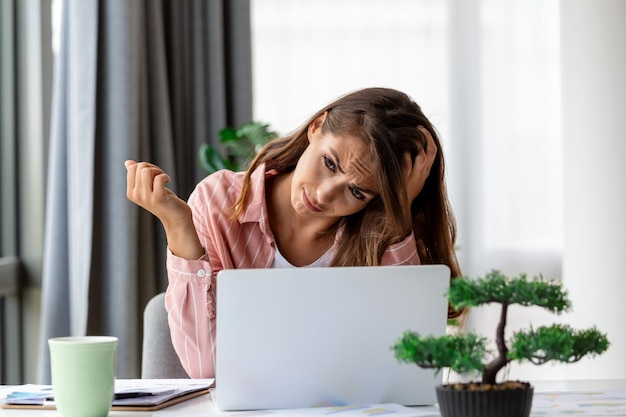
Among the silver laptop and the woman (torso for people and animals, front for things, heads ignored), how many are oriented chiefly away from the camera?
1

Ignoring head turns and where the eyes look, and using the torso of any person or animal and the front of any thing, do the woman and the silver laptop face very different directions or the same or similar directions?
very different directions

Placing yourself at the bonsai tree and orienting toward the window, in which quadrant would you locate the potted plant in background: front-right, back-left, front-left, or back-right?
front-left

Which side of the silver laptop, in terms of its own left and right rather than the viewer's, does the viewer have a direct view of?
back

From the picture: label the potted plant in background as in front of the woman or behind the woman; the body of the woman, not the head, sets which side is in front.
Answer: behind

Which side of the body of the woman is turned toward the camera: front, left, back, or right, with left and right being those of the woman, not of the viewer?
front

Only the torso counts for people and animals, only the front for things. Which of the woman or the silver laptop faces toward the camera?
the woman

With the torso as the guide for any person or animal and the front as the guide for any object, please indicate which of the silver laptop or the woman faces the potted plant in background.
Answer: the silver laptop

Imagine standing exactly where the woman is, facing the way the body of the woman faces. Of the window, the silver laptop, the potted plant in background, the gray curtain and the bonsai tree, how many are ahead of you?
2

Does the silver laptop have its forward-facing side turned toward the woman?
yes

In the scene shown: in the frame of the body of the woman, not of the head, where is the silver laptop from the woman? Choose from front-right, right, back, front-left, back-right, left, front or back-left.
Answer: front

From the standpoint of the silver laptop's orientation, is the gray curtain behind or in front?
in front

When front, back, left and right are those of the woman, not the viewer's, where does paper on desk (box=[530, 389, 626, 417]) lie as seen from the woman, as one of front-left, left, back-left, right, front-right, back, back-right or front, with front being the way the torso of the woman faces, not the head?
front-left

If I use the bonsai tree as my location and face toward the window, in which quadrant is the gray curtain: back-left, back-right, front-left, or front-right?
front-left

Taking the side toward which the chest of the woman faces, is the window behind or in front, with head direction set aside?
behind
